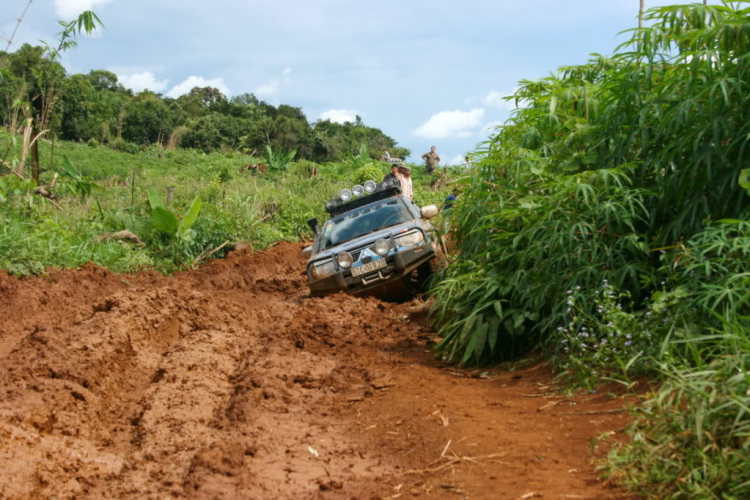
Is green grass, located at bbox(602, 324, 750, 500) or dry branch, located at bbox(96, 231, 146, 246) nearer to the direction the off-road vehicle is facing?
the green grass

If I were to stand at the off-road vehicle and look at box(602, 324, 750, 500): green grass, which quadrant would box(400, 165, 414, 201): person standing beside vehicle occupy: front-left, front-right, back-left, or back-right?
back-left

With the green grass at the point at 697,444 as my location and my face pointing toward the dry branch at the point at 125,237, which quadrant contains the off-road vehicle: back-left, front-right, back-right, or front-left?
front-right

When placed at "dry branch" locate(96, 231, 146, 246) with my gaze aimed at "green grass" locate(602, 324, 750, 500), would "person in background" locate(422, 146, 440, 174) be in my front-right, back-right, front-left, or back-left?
back-left

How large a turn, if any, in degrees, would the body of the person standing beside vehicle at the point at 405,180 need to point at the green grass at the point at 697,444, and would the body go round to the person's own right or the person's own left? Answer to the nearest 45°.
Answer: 0° — they already face it

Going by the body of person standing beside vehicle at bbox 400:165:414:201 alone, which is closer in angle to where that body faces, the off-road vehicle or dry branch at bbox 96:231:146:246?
the off-road vehicle

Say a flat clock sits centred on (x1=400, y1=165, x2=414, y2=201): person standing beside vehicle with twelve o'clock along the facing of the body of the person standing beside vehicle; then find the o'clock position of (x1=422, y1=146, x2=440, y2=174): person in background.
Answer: The person in background is roughly at 6 o'clock from the person standing beside vehicle.

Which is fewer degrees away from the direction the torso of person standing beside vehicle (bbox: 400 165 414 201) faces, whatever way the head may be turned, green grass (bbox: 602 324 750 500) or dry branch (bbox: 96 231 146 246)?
the green grass

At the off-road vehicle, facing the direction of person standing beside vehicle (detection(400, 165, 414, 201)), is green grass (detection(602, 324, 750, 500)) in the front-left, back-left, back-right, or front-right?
back-right

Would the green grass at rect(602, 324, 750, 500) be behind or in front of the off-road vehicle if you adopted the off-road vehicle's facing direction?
in front

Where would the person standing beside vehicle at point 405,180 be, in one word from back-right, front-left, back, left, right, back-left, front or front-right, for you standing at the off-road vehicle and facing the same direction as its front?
back

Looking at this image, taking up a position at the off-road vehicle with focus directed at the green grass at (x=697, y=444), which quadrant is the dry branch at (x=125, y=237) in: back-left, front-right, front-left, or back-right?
back-right

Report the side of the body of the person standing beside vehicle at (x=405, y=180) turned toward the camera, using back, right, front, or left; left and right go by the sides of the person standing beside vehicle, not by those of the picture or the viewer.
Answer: front

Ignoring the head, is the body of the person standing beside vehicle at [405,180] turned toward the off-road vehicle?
yes

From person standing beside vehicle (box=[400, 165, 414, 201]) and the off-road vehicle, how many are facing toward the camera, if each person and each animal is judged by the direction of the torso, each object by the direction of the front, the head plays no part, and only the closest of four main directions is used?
2

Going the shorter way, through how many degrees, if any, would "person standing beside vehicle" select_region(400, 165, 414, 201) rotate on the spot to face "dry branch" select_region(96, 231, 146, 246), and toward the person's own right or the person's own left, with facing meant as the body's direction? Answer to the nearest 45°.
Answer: approximately 90° to the person's own right

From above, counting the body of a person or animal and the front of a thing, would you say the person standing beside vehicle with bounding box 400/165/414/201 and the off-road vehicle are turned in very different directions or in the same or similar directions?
same or similar directions
